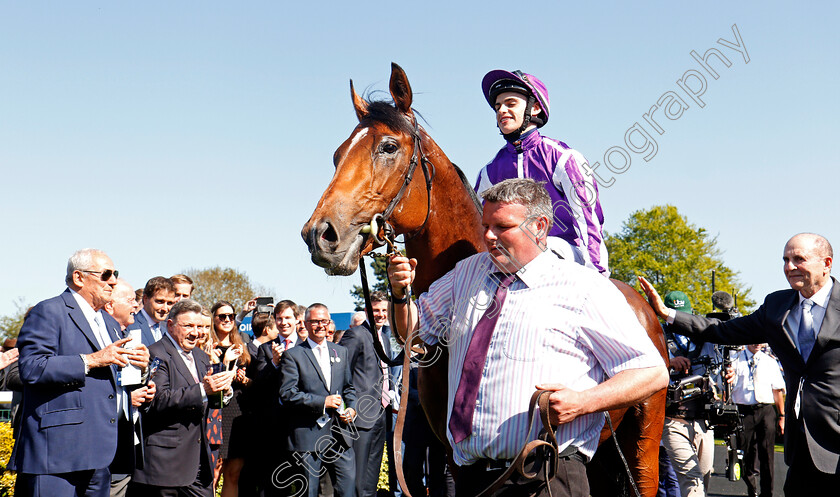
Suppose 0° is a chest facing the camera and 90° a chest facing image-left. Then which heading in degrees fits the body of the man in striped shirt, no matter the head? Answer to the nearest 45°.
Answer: approximately 45°

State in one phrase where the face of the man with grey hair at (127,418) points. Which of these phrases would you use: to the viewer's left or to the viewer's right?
to the viewer's right

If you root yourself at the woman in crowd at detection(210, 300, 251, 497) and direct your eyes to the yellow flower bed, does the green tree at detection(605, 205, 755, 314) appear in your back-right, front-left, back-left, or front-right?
back-right

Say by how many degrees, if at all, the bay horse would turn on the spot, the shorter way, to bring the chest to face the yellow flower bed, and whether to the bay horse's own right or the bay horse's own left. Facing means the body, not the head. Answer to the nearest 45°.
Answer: approximately 90° to the bay horse's own right

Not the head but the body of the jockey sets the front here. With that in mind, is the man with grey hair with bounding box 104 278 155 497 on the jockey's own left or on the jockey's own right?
on the jockey's own right

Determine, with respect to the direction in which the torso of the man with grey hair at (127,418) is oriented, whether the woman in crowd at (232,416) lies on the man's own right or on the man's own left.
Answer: on the man's own left

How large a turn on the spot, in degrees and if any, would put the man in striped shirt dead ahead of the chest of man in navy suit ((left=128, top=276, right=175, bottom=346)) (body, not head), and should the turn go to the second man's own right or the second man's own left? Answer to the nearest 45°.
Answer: approximately 45° to the second man's own right

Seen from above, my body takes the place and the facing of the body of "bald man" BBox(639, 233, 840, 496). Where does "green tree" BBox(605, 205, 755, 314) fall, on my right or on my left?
on my right
